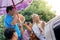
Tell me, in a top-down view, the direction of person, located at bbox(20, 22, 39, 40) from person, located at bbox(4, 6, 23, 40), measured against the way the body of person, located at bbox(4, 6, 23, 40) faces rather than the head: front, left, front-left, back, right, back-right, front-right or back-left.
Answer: front

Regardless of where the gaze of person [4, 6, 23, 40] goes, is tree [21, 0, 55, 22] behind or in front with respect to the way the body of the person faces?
in front

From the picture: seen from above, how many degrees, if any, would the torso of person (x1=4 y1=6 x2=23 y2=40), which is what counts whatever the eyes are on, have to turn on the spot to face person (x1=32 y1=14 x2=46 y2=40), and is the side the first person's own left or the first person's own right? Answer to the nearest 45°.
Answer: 0° — they already face them

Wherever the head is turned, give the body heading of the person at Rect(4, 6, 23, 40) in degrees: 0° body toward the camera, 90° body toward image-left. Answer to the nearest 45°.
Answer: approximately 270°
